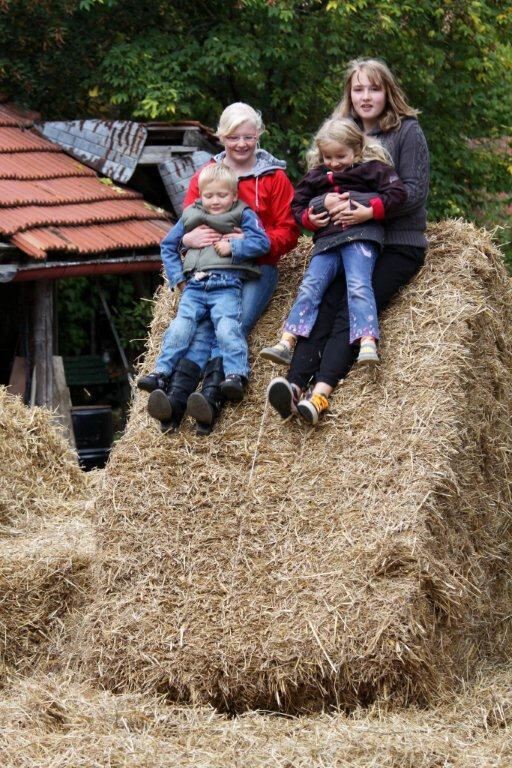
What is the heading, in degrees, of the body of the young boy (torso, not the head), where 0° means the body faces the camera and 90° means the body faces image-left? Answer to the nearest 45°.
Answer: approximately 0°

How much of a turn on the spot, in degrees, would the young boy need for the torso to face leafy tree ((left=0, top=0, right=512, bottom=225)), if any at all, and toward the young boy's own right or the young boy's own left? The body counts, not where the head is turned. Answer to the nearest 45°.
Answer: approximately 180°

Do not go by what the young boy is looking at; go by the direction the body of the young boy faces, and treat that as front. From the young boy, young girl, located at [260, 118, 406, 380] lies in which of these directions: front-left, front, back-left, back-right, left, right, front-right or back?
left

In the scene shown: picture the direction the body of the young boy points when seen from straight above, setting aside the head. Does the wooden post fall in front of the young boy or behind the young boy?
behind

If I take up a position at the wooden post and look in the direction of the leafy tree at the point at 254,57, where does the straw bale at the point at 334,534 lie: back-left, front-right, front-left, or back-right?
back-right
